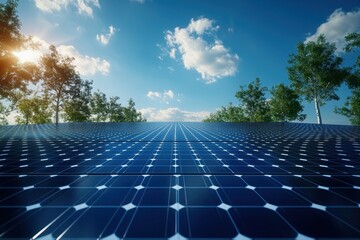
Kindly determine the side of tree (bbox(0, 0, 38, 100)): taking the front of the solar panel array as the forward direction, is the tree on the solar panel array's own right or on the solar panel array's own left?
on the solar panel array's own right

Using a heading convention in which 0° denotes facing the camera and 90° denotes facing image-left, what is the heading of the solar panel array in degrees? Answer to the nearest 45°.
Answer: approximately 0°

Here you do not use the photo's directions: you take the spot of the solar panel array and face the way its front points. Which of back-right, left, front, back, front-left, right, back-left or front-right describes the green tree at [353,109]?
back-left

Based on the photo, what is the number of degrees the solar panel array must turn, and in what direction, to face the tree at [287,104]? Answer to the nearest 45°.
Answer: approximately 135° to its left

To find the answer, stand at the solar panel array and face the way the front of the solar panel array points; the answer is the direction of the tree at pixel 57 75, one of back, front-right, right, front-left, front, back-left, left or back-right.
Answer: back-right

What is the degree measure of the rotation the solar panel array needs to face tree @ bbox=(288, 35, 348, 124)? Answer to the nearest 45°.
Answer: approximately 135° to its left
